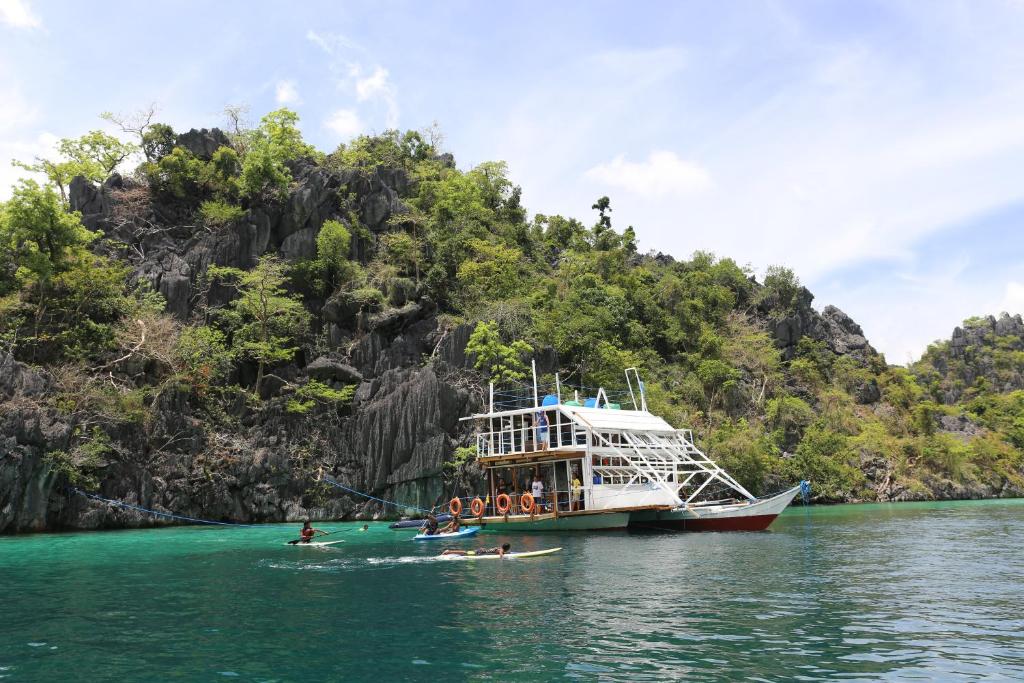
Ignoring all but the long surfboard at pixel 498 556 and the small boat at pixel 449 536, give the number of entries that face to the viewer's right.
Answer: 2

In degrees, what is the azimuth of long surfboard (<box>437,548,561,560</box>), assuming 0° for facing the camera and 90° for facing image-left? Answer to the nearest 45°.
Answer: approximately 270°

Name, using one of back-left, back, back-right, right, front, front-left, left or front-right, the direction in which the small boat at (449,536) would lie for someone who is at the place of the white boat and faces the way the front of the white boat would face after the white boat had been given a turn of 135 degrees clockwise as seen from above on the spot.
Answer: front

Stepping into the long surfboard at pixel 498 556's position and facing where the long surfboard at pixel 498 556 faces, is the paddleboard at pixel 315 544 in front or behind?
behind

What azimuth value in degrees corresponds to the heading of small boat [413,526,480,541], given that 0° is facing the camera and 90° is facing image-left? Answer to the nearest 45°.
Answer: approximately 270°

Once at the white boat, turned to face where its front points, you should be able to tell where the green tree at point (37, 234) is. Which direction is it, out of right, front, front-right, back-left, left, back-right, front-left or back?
back

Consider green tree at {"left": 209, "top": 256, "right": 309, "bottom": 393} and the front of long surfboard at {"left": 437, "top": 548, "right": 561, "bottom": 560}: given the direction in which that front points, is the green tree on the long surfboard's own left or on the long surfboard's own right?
on the long surfboard's own left

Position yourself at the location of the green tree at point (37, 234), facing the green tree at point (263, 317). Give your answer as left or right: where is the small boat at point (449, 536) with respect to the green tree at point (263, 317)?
right

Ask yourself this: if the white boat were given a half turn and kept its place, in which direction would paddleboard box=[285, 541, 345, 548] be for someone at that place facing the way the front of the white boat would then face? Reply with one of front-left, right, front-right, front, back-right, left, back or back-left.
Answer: front-left

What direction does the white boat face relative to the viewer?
to the viewer's right

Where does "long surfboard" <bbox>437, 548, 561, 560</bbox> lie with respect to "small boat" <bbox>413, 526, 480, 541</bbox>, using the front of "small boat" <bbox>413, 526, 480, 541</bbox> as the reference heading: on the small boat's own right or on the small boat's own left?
on the small boat's own right
